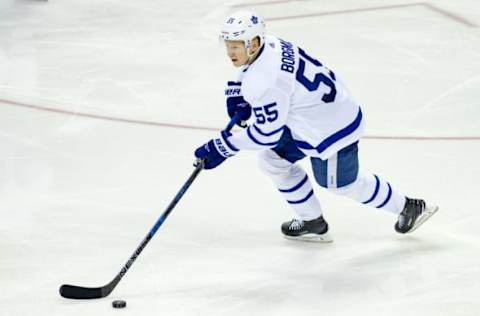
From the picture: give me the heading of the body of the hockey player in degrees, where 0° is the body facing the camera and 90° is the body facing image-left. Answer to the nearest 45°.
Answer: approximately 90°

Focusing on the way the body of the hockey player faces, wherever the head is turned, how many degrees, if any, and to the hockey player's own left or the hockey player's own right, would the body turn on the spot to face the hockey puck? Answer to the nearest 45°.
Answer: approximately 45° to the hockey player's own left
